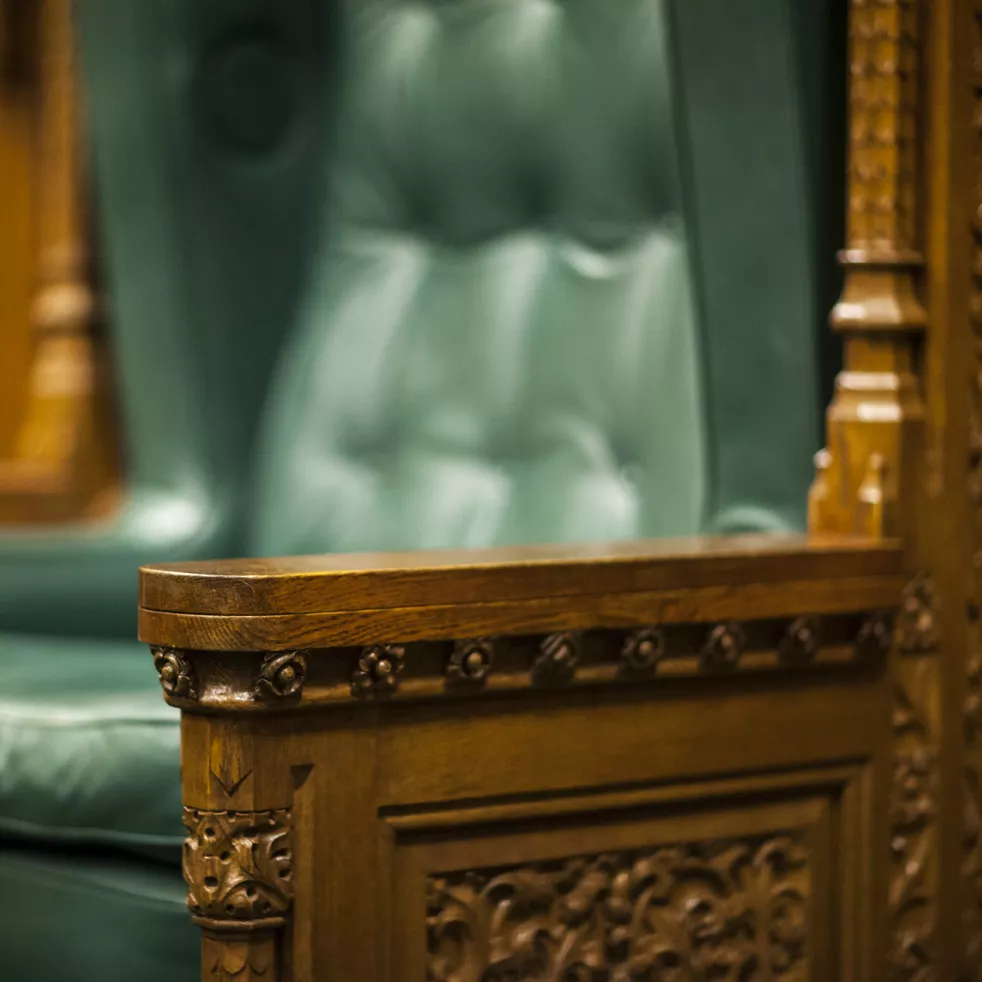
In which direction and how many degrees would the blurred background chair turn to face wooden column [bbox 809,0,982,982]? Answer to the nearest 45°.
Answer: approximately 90° to its left

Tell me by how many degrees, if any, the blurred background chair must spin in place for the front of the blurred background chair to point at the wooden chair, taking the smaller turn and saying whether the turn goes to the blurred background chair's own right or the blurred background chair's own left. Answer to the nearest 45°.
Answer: approximately 45° to the blurred background chair's own left

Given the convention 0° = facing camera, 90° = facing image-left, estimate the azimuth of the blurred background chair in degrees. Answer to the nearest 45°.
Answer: approximately 45°

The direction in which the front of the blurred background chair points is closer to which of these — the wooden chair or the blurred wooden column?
the wooden chair

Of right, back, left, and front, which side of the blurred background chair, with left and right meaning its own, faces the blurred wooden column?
right
